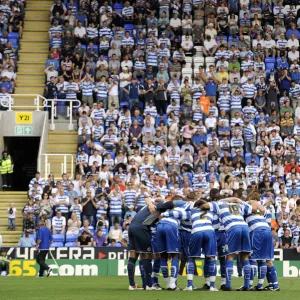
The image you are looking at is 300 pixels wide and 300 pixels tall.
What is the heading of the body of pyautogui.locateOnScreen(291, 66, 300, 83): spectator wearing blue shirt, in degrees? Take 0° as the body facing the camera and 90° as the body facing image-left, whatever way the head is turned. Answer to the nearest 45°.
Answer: approximately 0°

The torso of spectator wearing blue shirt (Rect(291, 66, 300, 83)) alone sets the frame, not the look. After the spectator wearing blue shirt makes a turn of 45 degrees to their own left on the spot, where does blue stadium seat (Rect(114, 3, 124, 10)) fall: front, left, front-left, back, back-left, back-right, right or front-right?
back-right

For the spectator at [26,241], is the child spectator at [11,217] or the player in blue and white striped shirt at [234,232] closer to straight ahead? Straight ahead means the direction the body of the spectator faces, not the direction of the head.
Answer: the player in blue and white striped shirt

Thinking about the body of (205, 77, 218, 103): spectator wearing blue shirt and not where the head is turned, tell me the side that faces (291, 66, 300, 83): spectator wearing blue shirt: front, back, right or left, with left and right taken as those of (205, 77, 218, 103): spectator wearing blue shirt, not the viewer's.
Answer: left

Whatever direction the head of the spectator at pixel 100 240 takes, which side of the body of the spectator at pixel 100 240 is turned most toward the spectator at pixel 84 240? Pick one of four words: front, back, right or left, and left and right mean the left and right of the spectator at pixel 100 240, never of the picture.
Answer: right

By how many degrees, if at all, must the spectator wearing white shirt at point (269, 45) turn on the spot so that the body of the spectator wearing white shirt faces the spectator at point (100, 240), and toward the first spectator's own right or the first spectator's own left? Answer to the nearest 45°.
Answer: approximately 45° to the first spectator's own right

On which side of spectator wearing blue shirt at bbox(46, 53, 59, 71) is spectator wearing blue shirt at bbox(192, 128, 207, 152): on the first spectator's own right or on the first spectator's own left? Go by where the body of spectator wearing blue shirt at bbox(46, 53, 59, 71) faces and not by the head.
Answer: on the first spectator's own left
